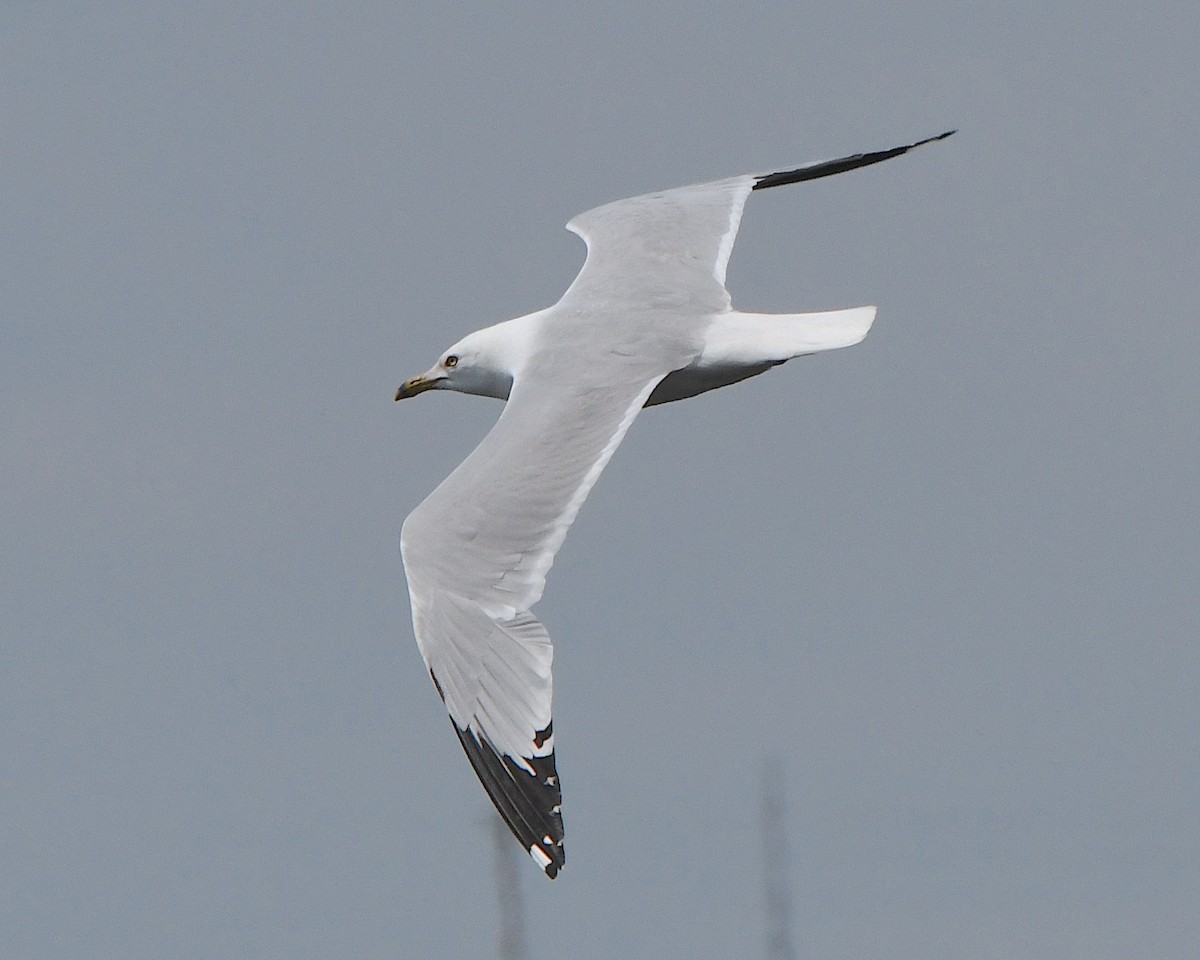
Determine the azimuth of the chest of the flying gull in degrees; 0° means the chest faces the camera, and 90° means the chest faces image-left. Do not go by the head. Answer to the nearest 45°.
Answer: approximately 90°
